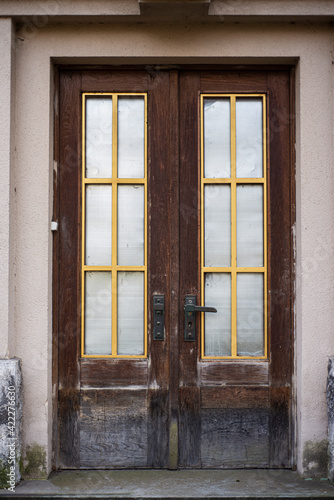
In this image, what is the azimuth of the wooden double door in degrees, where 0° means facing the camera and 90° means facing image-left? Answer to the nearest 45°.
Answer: approximately 0°
